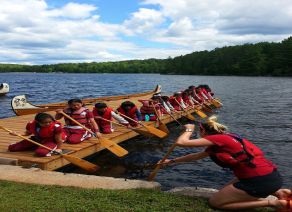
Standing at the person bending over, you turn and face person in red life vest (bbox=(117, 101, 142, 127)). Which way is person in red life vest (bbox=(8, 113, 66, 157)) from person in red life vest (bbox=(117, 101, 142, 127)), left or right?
left

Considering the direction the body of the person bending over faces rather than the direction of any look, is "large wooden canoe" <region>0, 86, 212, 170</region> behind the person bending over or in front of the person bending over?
in front

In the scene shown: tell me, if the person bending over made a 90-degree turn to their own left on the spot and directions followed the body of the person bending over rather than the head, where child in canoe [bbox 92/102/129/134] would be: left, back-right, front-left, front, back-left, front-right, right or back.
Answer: back-right

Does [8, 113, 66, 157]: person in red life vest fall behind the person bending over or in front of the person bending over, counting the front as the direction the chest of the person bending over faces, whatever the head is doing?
in front

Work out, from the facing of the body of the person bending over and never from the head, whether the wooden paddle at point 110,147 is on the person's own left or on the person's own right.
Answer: on the person's own right

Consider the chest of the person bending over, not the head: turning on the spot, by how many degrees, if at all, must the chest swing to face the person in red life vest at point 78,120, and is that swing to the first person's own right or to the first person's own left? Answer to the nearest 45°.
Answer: approximately 45° to the first person's own right

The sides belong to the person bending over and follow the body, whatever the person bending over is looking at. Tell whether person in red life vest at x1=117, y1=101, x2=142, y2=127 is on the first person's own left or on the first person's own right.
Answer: on the first person's own right

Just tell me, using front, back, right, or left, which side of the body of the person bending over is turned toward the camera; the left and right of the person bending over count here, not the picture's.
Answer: left
